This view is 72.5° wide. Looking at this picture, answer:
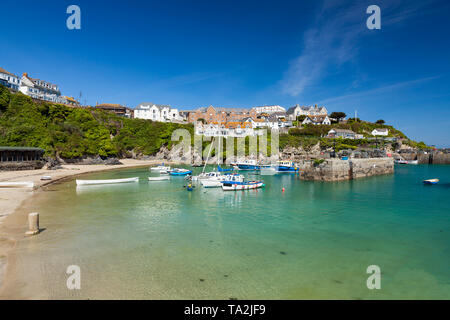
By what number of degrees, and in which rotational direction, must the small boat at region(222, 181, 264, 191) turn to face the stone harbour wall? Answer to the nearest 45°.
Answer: approximately 45° to its left

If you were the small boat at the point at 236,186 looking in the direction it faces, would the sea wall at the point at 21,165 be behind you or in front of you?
behind

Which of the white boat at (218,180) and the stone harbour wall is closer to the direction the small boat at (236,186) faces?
the stone harbour wall

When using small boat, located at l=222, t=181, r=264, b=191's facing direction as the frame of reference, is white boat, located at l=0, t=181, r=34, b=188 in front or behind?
behind

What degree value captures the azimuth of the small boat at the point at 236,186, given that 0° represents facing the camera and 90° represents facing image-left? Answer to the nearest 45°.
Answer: approximately 270°

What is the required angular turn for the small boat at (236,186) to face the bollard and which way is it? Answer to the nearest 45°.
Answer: approximately 135° to its right
